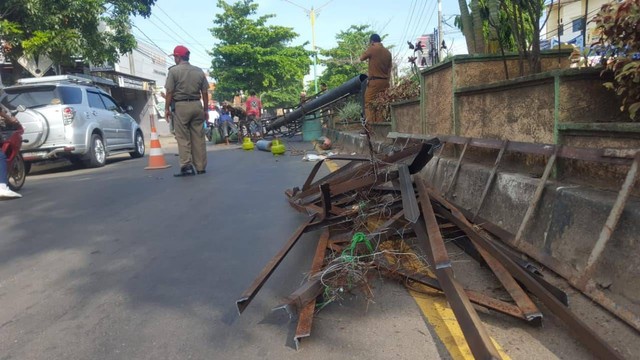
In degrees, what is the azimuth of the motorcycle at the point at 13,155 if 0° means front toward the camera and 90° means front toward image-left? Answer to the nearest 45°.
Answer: approximately 315°

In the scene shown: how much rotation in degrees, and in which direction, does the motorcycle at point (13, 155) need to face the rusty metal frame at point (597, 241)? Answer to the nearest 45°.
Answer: approximately 45° to its right

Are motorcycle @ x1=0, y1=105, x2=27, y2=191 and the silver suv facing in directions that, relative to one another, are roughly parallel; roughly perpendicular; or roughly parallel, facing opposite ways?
roughly perpendicular

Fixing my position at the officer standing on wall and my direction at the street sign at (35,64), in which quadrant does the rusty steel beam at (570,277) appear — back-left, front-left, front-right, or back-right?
back-left

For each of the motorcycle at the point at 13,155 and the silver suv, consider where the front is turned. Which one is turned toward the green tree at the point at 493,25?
the motorcycle

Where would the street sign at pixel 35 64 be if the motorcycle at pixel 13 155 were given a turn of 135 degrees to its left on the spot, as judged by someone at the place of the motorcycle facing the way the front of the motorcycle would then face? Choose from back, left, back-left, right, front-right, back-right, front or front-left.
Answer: front
